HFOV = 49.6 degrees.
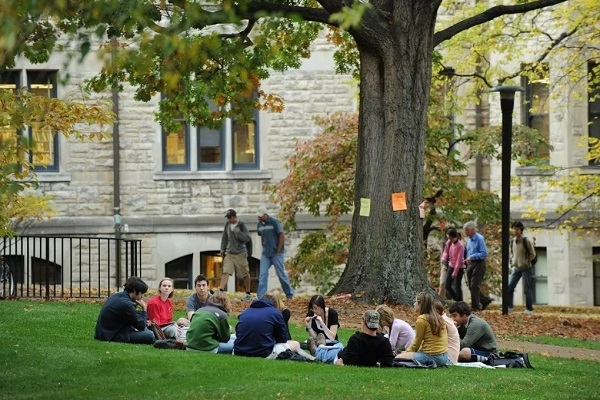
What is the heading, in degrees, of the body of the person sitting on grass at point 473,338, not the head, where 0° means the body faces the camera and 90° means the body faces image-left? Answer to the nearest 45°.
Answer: approximately 90°

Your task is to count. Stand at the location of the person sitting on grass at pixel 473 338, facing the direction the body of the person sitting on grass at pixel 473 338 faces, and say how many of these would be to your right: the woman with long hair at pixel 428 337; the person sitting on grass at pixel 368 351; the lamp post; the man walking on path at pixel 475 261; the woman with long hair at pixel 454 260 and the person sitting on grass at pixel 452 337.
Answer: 3

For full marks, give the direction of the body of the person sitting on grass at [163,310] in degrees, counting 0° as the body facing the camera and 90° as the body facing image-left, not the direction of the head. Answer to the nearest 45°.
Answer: approximately 315°

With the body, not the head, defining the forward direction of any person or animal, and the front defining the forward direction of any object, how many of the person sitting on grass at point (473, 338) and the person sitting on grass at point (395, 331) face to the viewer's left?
2

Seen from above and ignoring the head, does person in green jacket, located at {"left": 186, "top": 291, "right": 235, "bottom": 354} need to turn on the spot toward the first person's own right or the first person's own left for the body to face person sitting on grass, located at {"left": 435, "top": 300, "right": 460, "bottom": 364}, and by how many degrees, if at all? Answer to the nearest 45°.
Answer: approximately 45° to the first person's own right

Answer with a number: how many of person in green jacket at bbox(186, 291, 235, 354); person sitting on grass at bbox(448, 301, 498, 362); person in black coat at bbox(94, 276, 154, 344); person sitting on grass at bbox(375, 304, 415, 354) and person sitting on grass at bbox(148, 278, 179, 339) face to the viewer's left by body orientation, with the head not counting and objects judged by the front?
2

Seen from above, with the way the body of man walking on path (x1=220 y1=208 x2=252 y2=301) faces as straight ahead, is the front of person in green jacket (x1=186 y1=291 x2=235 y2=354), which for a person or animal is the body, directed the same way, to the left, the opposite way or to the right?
the opposite way

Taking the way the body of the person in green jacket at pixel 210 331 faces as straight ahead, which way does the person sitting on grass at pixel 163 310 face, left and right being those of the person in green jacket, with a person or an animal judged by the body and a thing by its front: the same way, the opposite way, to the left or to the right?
to the right

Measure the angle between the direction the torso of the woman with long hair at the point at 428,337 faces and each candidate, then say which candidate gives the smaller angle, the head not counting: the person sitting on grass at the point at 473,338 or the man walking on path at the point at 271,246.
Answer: the man walking on path

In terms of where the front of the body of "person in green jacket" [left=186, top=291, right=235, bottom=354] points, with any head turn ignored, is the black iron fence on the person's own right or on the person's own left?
on the person's own left

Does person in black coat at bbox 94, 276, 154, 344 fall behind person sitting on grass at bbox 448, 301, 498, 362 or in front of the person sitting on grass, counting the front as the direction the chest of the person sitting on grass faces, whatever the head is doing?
in front

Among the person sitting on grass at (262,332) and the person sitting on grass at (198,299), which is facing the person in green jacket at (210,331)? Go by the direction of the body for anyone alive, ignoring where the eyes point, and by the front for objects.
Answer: the person sitting on grass at (198,299)
